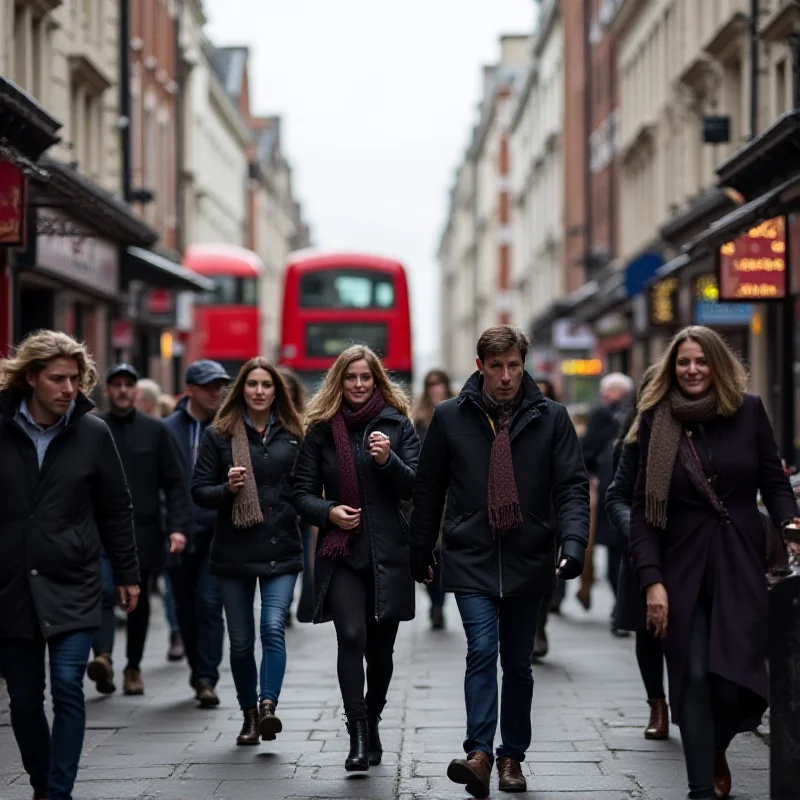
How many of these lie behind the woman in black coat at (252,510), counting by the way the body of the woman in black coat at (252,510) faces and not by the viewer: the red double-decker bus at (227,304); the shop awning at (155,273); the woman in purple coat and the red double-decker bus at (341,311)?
3

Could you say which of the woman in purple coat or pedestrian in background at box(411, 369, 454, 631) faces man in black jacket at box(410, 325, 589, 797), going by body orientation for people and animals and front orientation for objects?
the pedestrian in background

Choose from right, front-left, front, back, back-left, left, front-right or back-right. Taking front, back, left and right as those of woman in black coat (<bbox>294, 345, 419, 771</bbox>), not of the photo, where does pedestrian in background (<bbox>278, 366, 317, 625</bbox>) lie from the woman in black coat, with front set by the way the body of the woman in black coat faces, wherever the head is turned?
back

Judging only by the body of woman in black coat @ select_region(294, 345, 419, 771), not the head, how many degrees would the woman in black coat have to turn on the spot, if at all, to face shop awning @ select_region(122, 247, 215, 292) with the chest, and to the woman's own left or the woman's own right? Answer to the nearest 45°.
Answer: approximately 180°

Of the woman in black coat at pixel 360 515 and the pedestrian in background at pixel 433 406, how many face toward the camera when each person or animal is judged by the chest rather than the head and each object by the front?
2

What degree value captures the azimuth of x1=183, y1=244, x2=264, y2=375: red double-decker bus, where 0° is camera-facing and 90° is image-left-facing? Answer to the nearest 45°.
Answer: approximately 0°

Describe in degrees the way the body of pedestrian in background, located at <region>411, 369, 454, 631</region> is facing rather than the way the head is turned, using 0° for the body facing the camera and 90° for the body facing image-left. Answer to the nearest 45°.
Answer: approximately 0°
